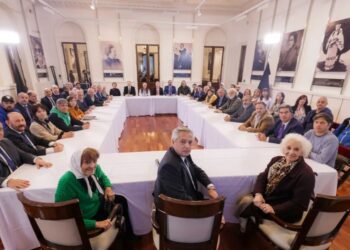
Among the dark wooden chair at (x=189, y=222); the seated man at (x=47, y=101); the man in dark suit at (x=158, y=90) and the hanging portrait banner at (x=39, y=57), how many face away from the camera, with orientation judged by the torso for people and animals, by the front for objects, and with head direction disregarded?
1

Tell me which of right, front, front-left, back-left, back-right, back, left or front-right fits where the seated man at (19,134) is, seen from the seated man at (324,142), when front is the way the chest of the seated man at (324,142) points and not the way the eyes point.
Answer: front

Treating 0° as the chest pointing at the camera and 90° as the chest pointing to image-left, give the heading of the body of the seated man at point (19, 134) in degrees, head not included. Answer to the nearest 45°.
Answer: approximately 315°

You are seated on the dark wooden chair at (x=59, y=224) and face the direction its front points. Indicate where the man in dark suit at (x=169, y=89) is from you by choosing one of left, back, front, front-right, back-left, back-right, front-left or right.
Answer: front

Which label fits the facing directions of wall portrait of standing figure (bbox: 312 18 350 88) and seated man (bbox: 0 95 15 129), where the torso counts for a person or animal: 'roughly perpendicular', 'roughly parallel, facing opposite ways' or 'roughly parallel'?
roughly parallel, facing opposite ways

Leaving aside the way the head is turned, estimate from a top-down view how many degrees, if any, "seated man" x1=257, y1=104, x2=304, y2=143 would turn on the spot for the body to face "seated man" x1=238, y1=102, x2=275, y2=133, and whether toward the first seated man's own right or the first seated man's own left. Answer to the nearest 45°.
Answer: approximately 90° to the first seated man's own right

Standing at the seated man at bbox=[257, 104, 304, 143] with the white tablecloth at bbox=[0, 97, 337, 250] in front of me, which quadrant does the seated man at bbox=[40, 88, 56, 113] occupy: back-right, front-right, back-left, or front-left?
front-right

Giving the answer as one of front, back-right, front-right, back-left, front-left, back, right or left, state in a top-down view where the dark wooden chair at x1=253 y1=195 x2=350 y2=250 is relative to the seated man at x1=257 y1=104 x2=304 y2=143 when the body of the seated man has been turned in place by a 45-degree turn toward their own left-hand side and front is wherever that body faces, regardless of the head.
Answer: front

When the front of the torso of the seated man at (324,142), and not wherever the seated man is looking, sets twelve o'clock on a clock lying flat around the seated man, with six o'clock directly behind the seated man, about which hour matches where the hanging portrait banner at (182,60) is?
The hanging portrait banner is roughly at 3 o'clock from the seated man.

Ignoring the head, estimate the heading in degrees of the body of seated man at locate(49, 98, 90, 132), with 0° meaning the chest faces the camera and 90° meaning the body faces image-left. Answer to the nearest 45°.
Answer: approximately 315°

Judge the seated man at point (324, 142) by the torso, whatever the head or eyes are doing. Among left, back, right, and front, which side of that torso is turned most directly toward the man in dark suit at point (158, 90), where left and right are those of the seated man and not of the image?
right

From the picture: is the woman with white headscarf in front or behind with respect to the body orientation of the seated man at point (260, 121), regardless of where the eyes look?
in front

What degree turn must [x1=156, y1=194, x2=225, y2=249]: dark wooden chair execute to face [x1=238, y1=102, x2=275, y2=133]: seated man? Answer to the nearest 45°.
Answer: approximately 45° to its right

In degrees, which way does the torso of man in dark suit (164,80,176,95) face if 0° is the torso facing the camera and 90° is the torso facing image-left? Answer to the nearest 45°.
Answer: approximately 0°

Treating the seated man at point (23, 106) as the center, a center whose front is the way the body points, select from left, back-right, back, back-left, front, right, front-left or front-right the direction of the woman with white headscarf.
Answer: front-right
